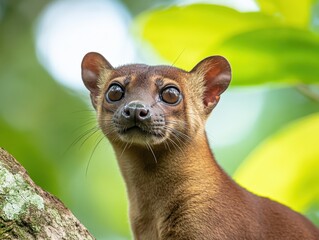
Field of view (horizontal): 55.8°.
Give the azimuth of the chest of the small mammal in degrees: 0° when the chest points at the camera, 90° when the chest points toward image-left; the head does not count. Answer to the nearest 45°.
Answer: approximately 45°
